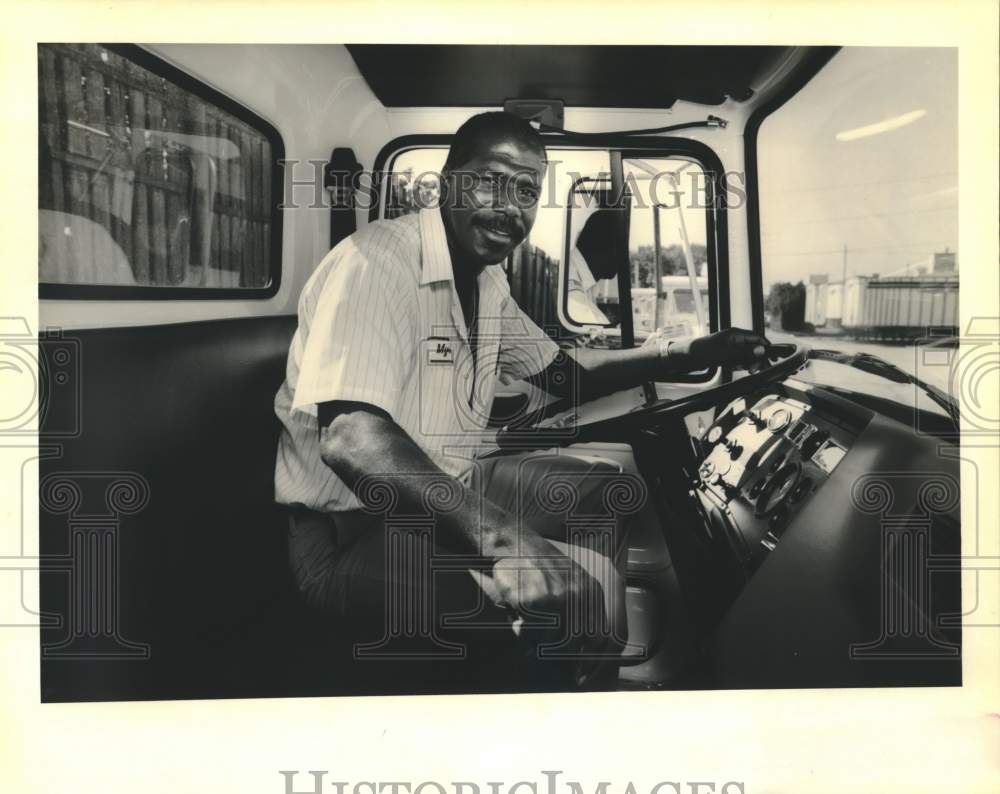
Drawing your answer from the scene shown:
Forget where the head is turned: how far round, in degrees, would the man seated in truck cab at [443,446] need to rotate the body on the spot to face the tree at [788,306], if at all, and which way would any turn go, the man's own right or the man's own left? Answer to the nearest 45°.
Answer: approximately 45° to the man's own left

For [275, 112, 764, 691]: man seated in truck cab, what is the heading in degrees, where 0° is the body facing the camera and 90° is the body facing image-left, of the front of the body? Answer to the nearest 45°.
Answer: approximately 315°

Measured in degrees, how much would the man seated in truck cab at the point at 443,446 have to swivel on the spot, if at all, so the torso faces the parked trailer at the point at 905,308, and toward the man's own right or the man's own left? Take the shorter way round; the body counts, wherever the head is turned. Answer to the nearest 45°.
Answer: approximately 45° to the man's own left
